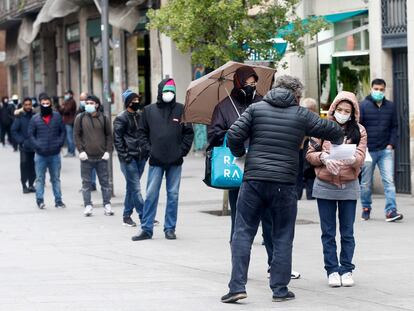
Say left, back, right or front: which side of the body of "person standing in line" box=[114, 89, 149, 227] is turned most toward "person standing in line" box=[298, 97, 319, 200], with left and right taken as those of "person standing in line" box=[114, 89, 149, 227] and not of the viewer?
left

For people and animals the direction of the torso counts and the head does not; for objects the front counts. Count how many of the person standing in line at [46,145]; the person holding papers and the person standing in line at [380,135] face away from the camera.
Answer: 0

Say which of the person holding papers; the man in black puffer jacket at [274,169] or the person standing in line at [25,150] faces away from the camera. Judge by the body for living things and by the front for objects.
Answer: the man in black puffer jacket

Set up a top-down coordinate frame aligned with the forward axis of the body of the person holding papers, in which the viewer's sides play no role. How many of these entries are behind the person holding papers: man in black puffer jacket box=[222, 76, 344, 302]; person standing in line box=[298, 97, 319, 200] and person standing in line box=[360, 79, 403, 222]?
2

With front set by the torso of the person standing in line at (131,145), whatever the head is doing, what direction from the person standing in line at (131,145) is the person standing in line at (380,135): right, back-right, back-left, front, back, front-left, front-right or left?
front-left

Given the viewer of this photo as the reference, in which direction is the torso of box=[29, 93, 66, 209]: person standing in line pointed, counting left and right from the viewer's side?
facing the viewer

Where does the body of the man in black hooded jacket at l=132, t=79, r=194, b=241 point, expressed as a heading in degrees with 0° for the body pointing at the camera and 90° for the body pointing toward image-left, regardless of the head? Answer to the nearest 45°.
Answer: approximately 0°

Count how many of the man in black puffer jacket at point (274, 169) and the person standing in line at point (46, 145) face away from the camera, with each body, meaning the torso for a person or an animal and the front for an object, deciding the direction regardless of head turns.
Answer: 1

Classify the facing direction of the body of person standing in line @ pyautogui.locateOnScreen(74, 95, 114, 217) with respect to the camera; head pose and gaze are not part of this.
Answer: toward the camera

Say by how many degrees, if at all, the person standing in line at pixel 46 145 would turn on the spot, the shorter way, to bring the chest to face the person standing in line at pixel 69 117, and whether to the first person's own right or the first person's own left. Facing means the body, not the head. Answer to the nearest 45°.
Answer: approximately 180°

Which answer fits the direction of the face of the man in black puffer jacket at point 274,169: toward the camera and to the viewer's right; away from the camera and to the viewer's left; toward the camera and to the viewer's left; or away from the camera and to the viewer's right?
away from the camera and to the viewer's right

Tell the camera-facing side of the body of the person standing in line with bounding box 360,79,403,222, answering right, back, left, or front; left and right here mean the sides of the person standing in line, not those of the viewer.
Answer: front

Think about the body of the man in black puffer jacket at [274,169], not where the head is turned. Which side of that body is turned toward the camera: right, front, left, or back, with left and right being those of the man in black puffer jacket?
back
